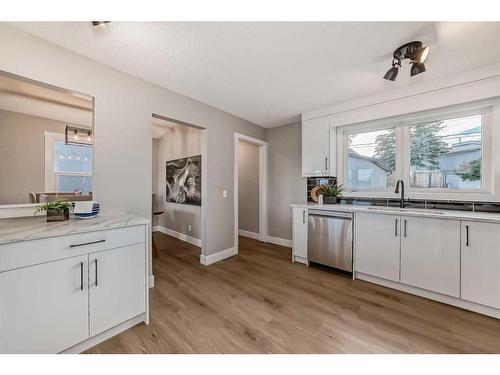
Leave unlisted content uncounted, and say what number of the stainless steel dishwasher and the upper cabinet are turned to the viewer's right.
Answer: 0

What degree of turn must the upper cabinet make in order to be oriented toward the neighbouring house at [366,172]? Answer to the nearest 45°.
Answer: approximately 135° to its left

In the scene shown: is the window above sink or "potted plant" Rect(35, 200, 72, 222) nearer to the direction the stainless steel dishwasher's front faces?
the potted plant

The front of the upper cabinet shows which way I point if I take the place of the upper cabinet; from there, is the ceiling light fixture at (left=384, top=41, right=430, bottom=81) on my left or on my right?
on my left

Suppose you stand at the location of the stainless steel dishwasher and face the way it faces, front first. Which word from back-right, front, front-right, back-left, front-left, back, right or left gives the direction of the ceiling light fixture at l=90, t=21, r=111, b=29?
front

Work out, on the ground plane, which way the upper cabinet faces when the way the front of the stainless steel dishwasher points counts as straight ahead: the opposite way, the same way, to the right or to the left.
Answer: the same way

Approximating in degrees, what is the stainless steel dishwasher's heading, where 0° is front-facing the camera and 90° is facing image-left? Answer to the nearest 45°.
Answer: approximately 45°

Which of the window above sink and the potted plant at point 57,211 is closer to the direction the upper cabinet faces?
the potted plant

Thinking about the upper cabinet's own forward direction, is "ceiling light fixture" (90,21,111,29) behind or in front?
in front

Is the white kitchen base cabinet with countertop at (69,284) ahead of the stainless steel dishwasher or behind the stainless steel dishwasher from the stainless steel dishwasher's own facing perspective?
ahead

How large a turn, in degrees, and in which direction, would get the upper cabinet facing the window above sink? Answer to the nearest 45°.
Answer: approximately 135° to its left

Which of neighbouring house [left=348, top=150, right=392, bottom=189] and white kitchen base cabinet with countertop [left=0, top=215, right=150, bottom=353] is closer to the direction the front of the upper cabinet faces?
the white kitchen base cabinet with countertop

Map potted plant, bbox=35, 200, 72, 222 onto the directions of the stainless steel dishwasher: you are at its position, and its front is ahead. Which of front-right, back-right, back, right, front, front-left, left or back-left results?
front

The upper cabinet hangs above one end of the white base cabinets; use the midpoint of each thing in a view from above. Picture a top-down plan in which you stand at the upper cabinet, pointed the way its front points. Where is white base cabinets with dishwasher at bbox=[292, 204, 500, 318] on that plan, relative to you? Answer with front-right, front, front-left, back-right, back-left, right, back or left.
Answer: left
